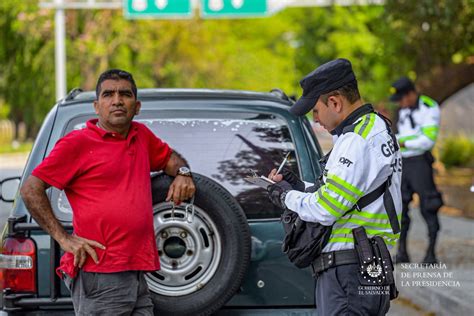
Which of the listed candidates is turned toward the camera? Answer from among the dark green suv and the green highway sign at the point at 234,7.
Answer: the green highway sign

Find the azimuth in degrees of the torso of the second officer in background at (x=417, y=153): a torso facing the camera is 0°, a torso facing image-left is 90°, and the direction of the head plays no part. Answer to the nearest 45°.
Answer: approximately 45°

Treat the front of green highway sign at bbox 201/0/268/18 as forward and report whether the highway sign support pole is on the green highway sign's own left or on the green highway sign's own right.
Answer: on the green highway sign's own right

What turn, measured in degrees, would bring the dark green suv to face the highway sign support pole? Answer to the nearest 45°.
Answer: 0° — it already faces it

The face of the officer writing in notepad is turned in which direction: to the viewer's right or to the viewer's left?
to the viewer's left

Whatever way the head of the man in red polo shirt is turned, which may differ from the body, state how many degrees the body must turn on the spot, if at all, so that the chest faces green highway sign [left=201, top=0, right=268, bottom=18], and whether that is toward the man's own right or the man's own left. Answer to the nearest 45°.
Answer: approximately 135° to the man's own left

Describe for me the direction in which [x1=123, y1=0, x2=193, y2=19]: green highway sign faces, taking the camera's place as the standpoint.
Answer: facing the viewer

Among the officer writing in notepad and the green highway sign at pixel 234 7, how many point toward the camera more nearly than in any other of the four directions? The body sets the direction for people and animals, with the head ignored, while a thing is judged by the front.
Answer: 1

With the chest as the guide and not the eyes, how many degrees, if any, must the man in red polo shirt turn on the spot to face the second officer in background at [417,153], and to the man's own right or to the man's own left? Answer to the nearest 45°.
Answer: approximately 90° to the man's own left

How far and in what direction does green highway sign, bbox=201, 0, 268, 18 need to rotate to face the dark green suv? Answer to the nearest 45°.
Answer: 0° — it already faces it

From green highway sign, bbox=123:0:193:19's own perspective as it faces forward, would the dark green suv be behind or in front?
in front

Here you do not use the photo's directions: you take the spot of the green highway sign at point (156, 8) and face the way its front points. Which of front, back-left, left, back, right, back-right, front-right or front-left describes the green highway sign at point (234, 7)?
left

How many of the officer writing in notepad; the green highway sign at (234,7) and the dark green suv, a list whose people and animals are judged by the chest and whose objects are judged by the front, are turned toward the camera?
1

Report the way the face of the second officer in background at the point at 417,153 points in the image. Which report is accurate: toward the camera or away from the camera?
toward the camera

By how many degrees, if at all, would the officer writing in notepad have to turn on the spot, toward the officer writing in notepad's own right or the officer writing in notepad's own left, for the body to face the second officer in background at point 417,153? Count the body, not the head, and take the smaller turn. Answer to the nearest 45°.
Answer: approximately 90° to the officer writing in notepad's own right

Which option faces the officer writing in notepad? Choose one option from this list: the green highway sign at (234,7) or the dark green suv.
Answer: the green highway sign

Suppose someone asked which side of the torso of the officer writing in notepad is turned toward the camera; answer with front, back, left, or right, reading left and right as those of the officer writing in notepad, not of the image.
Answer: left

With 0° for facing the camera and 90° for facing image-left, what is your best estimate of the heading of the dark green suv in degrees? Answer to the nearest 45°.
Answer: approximately 180°

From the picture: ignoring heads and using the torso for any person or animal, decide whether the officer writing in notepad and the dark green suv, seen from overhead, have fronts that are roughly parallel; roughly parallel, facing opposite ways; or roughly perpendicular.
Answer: roughly perpendicular
